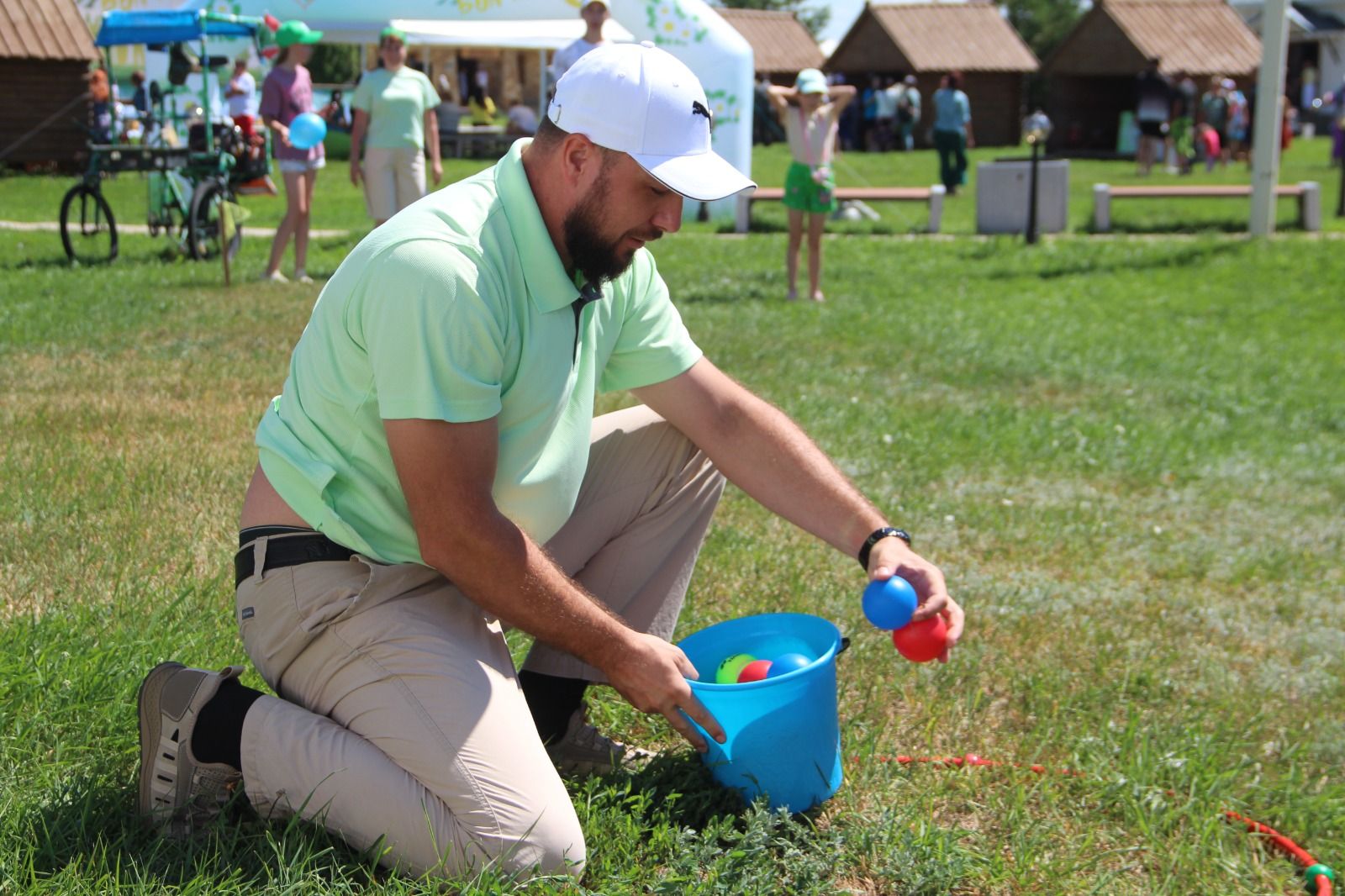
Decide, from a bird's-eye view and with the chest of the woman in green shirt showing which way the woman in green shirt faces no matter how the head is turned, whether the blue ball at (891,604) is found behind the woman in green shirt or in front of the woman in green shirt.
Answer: in front

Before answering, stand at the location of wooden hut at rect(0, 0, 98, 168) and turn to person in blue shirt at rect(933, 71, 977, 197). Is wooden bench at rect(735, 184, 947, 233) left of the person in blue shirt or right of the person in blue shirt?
right

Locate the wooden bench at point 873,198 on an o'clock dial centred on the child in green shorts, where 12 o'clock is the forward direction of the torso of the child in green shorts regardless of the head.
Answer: The wooden bench is roughly at 6 o'clock from the child in green shorts.

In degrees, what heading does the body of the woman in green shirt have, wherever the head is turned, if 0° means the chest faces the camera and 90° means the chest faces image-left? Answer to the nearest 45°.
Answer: approximately 0°

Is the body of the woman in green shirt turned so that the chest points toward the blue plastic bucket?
yes

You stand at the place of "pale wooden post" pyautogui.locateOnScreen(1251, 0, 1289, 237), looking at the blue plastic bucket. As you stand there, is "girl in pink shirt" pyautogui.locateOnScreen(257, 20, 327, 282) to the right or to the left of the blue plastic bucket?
right

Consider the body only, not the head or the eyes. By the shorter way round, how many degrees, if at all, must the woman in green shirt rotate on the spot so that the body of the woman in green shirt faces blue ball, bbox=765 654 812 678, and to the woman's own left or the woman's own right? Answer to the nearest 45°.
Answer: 0° — they already face it

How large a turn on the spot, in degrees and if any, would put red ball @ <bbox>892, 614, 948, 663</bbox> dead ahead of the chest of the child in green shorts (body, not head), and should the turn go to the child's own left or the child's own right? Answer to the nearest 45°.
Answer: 0° — they already face it
